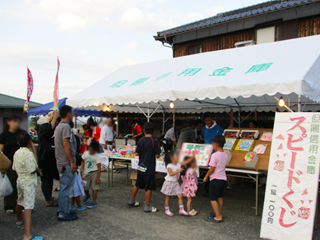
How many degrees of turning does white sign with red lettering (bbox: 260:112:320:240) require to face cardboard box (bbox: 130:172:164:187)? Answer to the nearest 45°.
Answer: approximately 135° to its right

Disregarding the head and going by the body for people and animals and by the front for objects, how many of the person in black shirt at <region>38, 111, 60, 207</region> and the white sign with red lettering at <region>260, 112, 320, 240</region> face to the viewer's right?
1

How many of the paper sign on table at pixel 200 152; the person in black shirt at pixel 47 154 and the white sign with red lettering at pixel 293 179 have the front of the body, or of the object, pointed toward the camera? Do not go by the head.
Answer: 2

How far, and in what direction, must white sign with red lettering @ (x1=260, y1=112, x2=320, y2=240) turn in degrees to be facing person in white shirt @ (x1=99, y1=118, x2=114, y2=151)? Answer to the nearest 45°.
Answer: approximately 135° to its right

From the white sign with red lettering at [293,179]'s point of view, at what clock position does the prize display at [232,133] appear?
The prize display is roughly at 5 o'clock from the white sign with red lettering.

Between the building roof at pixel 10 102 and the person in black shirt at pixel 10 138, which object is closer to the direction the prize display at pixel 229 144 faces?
the person in black shirt

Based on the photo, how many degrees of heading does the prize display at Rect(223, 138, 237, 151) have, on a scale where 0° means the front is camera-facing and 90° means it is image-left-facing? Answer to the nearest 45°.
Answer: approximately 45°

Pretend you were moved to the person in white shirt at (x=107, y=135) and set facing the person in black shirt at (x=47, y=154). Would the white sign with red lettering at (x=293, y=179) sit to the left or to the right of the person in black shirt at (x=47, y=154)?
left

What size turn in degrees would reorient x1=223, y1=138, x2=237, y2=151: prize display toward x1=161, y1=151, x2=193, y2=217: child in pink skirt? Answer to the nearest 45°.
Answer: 0° — it already faces them

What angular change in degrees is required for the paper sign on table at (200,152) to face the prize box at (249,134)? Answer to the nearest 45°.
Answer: approximately 135° to its left
